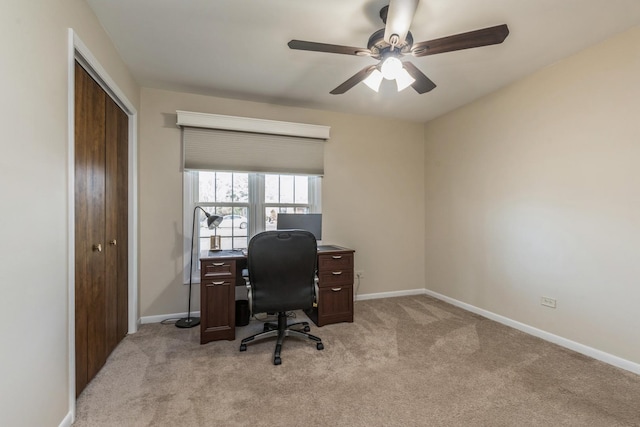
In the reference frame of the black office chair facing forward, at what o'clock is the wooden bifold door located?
The wooden bifold door is roughly at 9 o'clock from the black office chair.

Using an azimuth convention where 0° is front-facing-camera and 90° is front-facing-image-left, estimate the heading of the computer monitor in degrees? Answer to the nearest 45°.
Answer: approximately 0°

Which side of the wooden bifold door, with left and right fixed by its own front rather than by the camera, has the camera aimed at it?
right

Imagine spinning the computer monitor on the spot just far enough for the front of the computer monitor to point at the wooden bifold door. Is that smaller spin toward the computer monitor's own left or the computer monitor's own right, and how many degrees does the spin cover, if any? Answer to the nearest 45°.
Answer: approximately 45° to the computer monitor's own right

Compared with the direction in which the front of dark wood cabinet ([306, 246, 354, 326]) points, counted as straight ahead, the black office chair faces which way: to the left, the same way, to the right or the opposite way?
the opposite way

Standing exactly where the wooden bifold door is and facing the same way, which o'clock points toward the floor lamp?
The floor lamp is roughly at 11 o'clock from the wooden bifold door.

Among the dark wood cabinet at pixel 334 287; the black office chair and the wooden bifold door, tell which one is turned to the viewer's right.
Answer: the wooden bifold door

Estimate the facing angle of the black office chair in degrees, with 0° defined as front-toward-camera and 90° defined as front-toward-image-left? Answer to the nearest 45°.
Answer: approximately 180°
